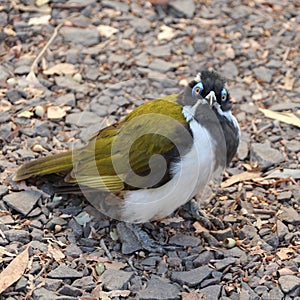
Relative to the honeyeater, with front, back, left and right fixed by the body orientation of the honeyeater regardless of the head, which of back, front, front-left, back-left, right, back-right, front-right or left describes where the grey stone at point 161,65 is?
back-left

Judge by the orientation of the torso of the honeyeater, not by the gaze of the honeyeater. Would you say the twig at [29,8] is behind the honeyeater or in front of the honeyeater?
behind

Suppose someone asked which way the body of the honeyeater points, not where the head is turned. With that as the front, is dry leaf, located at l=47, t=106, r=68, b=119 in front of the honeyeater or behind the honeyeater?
behind

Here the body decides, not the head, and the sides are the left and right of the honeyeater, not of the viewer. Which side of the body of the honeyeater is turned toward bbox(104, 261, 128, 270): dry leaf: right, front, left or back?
right

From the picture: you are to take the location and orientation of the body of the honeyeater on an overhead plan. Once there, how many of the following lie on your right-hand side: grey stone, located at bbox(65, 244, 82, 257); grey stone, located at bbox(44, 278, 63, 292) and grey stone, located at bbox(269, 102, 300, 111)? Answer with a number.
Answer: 2

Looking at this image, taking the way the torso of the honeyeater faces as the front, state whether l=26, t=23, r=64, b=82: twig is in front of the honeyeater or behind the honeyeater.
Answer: behind

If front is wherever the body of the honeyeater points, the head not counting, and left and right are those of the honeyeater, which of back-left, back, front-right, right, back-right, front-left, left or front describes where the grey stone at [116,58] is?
back-left

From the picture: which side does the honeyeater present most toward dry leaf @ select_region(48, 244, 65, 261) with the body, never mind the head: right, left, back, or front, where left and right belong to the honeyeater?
right

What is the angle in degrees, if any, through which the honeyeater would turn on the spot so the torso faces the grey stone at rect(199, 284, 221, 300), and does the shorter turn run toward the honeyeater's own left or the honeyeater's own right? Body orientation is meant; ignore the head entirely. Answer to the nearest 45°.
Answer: approximately 45° to the honeyeater's own right

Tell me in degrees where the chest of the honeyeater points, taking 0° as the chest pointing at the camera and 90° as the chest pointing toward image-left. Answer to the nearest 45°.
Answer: approximately 315°

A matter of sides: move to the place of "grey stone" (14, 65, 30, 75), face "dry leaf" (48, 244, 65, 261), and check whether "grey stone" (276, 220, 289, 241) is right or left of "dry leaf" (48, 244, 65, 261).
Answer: left

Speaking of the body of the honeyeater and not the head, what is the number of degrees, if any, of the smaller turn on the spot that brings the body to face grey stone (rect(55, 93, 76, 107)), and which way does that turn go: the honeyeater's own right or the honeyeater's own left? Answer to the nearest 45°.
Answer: approximately 180°

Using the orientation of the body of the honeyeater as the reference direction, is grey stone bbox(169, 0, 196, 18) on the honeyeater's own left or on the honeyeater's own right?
on the honeyeater's own left
